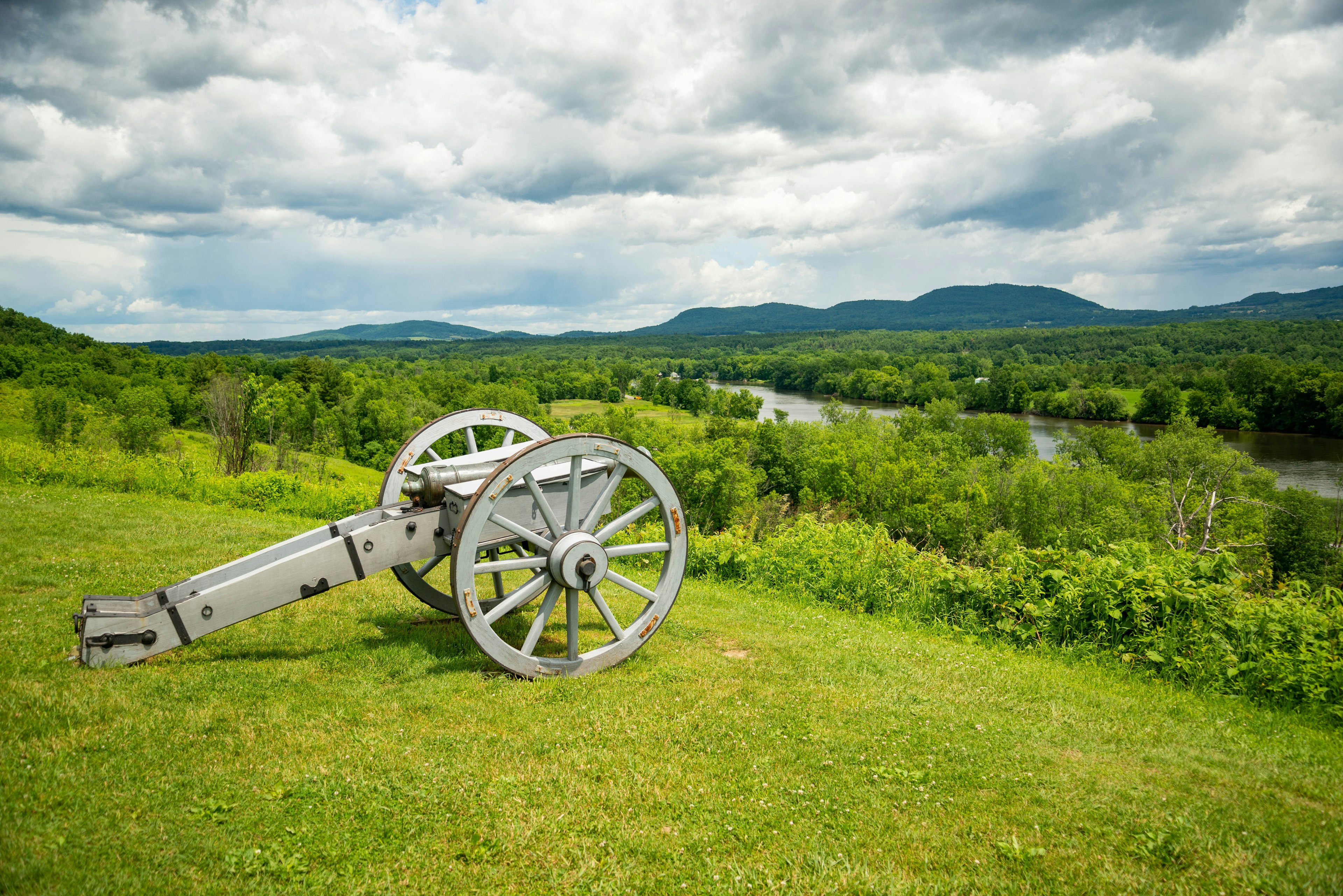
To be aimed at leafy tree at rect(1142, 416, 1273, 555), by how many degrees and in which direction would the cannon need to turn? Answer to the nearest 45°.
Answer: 0° — it already faces it

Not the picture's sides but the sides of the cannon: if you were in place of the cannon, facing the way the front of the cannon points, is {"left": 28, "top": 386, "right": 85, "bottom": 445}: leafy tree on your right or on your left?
on your left

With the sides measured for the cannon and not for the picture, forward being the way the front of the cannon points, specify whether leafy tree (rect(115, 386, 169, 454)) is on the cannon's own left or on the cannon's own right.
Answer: on the cannon's own left

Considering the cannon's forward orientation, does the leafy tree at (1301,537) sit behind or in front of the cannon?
in front

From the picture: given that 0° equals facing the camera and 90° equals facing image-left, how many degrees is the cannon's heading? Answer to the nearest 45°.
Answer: approximately 225°
